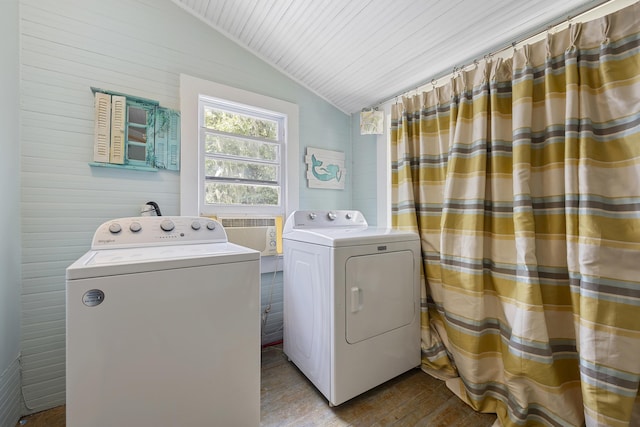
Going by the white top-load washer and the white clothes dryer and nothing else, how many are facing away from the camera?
0

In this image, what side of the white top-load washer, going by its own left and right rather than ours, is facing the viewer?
front

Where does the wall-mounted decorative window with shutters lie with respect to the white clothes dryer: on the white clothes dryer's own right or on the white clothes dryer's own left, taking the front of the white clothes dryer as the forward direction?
on the white clothes dryer's own right

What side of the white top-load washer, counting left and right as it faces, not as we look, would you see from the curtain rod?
left

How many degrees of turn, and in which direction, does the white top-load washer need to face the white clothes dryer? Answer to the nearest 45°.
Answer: approximately 90° to its left

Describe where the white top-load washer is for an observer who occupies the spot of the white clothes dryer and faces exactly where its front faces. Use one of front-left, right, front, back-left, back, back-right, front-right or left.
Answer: right

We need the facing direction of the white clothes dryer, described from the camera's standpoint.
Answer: facing the viewer and to the right of the viewer
